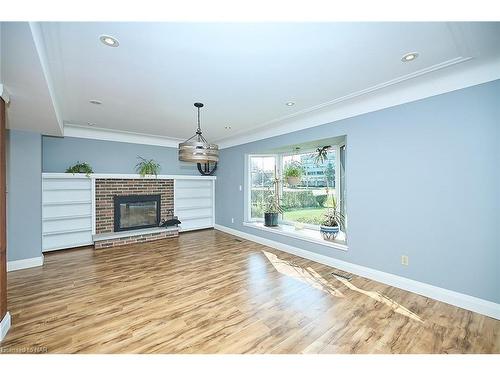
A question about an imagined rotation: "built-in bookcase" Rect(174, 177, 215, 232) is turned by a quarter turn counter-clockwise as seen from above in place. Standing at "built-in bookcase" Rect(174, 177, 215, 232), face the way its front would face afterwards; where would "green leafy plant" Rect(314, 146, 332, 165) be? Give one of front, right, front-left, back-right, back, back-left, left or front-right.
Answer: right

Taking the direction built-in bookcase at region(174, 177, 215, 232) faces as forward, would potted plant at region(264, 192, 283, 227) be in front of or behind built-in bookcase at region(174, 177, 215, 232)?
in front

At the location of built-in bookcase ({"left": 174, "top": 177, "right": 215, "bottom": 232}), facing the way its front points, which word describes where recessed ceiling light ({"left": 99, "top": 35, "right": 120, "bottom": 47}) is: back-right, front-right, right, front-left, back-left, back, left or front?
front-right

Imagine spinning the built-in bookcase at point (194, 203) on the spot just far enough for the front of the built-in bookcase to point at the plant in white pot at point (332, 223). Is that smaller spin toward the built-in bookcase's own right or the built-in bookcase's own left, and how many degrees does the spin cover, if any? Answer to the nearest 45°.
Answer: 0° — it already faces it

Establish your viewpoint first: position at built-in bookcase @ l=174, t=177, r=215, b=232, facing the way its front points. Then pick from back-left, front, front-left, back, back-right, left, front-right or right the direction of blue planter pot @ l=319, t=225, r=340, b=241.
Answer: front

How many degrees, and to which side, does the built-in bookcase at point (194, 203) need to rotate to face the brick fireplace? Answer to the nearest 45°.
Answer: approximately 90° to its right

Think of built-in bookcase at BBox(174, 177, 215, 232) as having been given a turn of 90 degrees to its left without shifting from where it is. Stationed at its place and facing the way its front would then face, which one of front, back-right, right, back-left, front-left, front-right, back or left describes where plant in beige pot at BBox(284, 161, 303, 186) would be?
right

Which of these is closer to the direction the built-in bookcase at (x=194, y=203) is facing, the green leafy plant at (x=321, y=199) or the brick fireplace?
the green leafy plant

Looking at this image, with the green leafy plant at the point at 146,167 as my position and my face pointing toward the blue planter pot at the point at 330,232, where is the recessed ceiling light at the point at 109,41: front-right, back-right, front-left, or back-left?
front-right

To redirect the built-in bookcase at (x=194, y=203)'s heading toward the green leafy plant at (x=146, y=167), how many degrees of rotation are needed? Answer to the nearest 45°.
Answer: approximately 90° to its right

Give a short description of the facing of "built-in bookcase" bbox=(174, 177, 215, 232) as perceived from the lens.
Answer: facing the viewer and to the right of the viewer

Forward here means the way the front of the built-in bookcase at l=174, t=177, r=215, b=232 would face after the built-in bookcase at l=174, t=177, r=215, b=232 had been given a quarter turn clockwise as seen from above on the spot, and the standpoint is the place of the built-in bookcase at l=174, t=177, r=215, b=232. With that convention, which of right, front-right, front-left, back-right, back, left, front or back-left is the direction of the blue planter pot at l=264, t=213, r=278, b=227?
left

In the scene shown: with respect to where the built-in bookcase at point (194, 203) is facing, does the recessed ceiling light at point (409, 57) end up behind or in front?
in front
